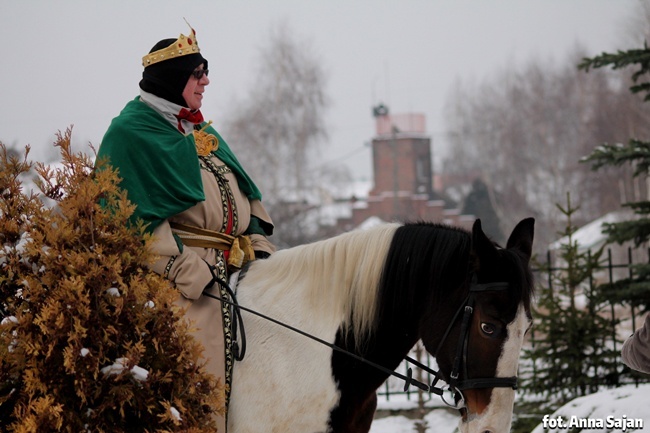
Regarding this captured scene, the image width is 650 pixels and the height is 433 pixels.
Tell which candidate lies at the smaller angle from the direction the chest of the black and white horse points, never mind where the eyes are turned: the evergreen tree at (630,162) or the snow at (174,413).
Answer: the evergreen tree

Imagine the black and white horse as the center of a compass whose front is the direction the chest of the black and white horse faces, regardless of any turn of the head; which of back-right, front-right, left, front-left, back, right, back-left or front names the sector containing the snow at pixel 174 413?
back-right

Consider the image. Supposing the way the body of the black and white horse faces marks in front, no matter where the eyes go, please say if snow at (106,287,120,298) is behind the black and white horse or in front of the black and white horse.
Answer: behind

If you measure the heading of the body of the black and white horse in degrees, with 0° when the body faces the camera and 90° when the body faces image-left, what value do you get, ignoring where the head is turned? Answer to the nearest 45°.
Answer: approximately 270°

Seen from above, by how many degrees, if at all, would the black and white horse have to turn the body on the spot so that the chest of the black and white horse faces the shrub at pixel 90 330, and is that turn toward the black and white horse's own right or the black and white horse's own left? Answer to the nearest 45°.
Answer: approximately 135° to the black and white horse's own right

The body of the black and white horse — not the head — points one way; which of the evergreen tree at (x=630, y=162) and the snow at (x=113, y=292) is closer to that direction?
the evergreen tree

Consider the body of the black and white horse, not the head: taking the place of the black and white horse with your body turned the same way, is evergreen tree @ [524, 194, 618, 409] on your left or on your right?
on your left

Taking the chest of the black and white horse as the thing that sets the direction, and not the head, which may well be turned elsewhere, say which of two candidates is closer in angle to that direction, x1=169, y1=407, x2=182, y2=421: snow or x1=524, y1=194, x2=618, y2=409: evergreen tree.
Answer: the evergreen tree

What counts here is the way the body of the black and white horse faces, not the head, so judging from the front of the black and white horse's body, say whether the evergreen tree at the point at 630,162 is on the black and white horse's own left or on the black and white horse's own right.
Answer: on the black and white horse's own left
